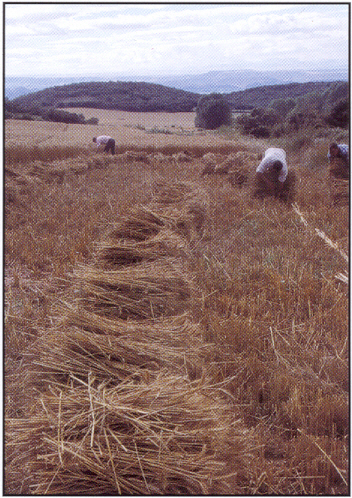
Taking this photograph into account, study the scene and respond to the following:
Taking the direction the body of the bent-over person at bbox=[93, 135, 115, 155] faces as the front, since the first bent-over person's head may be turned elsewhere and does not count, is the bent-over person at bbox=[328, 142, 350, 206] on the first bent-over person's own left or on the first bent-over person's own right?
on the first bent-over person's own left

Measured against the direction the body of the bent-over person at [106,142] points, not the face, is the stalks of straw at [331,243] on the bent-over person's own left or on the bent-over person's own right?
on the bent-over person's own left

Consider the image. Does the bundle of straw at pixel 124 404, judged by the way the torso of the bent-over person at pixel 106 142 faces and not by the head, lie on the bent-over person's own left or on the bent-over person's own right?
on the bent-over person's own left

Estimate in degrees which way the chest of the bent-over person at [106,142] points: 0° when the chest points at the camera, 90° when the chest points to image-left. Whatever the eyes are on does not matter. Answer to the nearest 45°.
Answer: approximately 90°

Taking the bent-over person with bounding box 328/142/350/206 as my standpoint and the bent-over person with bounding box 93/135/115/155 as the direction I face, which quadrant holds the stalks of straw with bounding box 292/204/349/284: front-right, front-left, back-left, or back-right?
back-left

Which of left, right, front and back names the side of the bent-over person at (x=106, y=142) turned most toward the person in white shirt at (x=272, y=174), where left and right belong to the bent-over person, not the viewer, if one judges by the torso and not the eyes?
left
